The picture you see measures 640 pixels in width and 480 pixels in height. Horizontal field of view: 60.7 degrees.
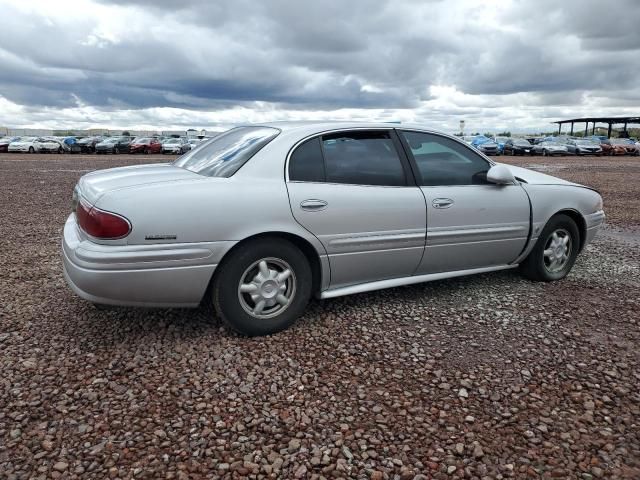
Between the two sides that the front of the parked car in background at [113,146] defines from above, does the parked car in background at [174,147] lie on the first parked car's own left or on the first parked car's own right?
on the first parked car's own left

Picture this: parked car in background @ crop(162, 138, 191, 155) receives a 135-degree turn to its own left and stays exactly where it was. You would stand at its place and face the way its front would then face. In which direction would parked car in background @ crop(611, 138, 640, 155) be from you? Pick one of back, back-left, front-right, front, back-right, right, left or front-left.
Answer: front

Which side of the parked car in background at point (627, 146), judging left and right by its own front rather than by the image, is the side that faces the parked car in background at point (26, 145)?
right

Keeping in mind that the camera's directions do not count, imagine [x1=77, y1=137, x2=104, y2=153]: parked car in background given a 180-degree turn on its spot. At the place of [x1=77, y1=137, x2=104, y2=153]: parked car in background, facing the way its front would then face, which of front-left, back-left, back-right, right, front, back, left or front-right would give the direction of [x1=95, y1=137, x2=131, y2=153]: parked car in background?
right

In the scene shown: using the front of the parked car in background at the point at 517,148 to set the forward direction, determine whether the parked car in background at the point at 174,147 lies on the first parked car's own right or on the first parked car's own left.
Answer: on the first parked car's own right

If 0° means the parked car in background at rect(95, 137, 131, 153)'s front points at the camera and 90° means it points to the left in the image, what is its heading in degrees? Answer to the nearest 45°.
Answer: approximately 45°

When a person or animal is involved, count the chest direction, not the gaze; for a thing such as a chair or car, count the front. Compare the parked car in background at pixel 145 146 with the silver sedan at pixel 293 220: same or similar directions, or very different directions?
very different directions

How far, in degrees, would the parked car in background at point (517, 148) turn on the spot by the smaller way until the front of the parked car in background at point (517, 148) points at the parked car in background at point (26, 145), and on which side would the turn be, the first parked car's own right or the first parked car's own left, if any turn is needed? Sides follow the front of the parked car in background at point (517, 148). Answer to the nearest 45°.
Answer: approximately 90° to the first parked car's own right

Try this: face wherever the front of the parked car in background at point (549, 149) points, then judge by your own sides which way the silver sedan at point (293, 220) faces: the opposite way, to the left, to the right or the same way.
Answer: to the left

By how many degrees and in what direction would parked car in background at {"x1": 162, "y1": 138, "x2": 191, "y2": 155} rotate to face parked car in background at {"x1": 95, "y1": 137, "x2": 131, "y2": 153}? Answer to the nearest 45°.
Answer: approximately 90° to its right

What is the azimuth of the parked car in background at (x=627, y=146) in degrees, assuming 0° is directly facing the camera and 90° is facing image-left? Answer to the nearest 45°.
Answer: approximately 315°

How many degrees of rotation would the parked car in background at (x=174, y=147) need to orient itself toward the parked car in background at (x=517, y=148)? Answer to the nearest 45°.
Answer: approximately 135° to its left

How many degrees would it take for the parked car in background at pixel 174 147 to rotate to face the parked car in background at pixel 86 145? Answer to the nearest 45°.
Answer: approximately 90° to its right

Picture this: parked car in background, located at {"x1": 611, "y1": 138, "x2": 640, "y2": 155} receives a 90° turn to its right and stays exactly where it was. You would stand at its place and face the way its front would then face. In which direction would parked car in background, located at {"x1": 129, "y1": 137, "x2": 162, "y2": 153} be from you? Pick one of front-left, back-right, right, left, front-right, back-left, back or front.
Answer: front
